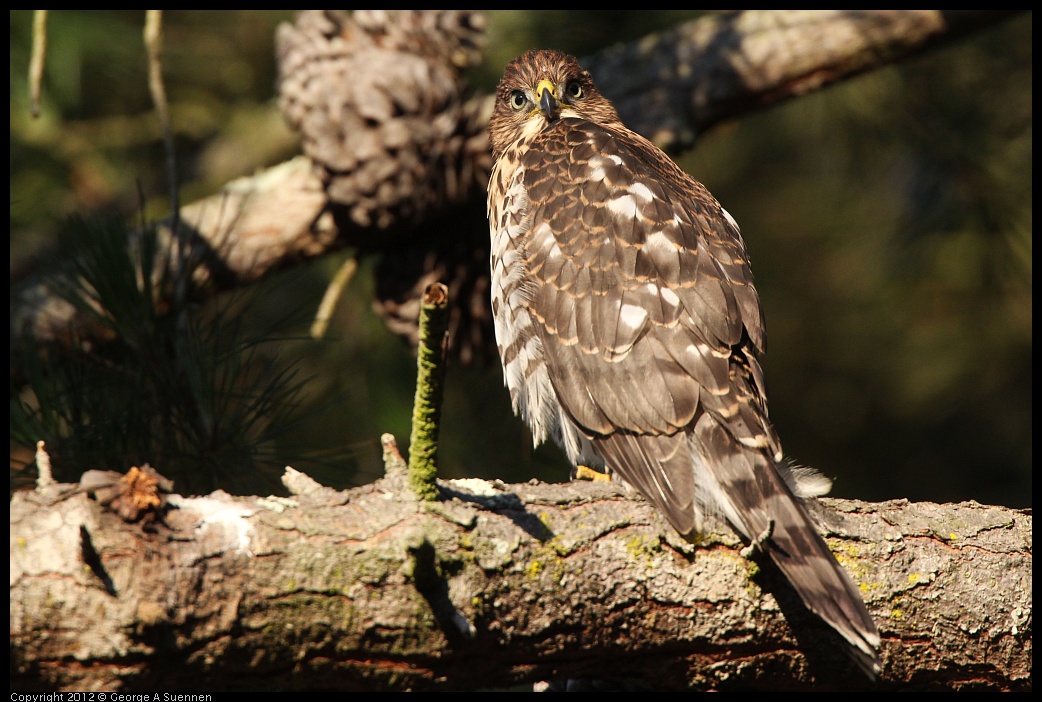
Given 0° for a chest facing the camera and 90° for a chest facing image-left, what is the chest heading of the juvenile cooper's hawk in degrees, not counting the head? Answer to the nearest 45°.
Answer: approximately 135°

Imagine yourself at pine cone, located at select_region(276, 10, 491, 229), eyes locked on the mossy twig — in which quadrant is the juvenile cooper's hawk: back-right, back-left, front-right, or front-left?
front-left
